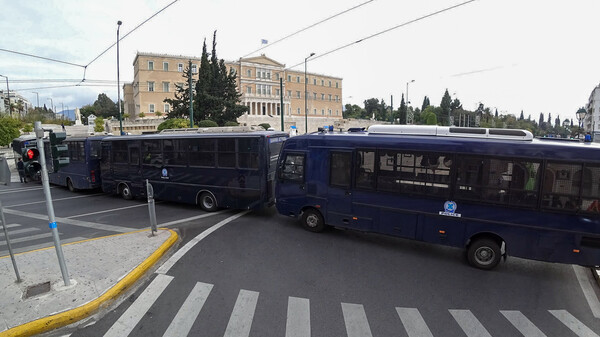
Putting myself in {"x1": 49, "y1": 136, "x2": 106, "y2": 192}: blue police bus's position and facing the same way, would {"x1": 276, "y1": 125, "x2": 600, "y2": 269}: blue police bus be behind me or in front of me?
behind

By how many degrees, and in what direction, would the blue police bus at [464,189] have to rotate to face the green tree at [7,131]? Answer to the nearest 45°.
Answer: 0° — it already faces it

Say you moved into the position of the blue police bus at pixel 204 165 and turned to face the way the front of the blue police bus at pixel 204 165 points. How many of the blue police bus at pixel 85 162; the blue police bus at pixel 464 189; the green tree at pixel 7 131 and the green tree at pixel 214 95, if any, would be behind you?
1

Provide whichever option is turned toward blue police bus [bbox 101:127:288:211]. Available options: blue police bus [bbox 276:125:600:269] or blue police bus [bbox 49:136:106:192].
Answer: blue police bus [bbox 276:125:600:269]

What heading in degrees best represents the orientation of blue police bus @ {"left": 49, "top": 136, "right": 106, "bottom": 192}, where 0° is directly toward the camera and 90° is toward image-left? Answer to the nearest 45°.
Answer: approximately 135°

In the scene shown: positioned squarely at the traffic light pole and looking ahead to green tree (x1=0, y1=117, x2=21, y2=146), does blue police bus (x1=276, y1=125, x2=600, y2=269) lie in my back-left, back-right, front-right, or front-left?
back-right

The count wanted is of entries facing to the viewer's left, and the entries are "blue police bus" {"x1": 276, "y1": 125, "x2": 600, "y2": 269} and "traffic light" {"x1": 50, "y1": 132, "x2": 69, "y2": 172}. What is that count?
1

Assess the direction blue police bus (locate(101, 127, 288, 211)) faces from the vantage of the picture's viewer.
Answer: facing away from the viewer and to the left of the viewer

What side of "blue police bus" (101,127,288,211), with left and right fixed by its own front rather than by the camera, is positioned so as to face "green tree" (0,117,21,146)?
front

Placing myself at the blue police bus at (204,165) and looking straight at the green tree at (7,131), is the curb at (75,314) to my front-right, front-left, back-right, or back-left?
back-left

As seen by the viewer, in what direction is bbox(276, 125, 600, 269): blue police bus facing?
to the viewer's left

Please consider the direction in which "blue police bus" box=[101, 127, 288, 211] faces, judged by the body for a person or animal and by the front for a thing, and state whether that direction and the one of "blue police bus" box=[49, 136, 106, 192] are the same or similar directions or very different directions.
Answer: same or similar directions

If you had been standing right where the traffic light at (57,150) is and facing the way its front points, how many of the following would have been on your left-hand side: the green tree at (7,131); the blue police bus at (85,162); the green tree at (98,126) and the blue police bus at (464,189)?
3

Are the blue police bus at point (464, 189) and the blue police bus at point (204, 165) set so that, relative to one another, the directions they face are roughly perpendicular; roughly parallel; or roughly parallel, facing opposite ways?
roughly parallel
